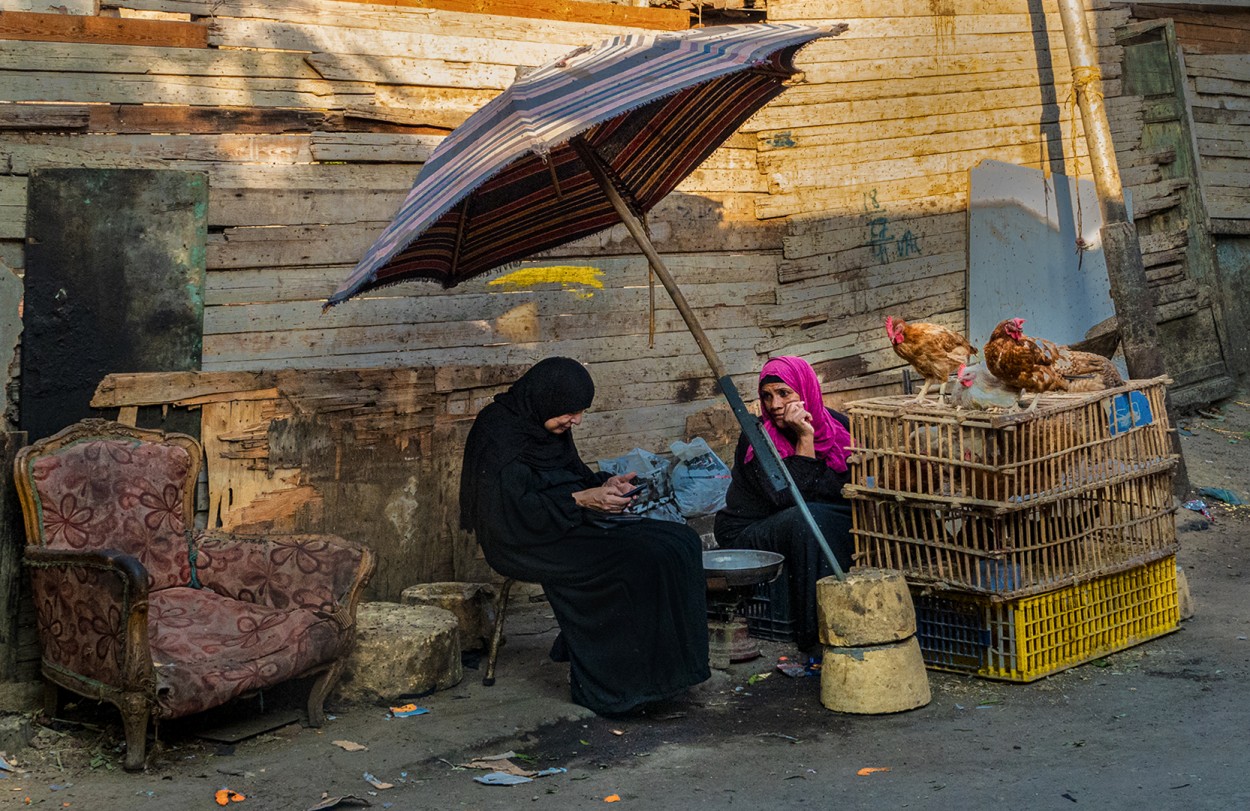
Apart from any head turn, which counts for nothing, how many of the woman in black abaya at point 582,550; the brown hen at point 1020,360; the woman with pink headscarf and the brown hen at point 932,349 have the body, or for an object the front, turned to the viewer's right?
1

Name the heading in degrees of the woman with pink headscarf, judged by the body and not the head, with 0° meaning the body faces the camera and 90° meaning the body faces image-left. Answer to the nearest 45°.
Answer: approximately 45°

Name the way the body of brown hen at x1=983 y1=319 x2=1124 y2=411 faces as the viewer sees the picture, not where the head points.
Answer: to the viewer's left

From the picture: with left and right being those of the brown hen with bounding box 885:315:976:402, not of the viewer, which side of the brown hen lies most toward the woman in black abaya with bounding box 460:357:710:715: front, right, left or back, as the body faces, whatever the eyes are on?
front

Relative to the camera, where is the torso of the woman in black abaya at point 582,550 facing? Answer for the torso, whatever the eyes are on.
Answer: to the viewer's right

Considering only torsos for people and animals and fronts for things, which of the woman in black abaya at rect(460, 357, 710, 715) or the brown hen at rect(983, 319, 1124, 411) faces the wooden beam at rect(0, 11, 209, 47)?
the brown hen

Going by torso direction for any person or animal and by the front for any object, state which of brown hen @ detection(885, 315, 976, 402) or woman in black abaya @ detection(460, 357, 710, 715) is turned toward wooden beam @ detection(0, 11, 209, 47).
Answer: the brown hen

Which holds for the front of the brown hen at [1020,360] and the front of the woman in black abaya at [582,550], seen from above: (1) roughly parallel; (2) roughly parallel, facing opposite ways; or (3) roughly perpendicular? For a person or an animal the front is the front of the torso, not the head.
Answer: roughly parallel, facing opposite ways

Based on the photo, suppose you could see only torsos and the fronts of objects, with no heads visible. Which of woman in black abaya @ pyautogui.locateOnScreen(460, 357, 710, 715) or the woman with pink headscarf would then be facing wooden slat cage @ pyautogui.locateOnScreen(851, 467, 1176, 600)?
the woman in black abaya

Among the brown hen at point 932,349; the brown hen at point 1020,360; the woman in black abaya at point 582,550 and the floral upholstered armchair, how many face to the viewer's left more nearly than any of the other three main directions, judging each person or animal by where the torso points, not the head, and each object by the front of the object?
2

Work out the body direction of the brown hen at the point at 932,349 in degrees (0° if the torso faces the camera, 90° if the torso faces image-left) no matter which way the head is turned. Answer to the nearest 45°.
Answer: approximately 90°
